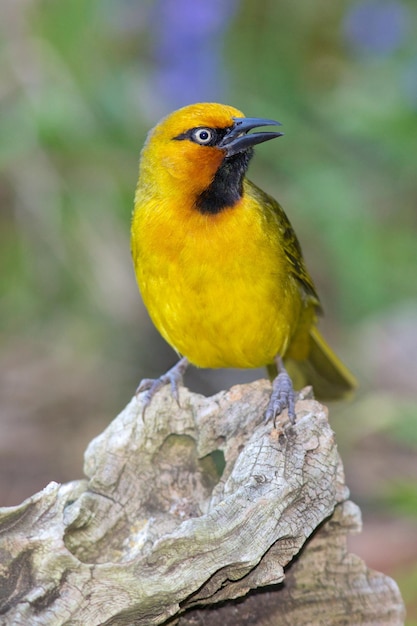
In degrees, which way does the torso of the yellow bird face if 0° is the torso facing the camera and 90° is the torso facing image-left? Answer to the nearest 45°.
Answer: approximately 45°
